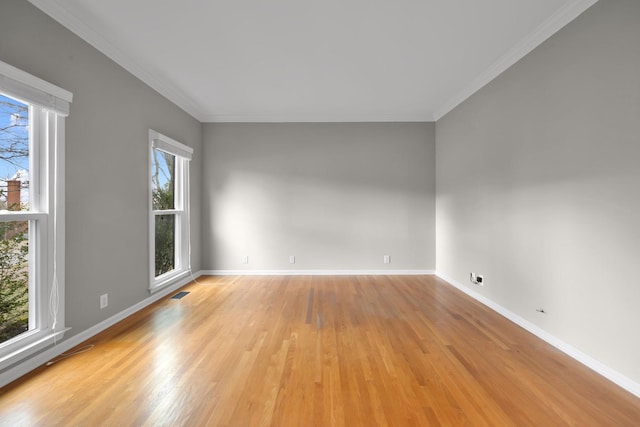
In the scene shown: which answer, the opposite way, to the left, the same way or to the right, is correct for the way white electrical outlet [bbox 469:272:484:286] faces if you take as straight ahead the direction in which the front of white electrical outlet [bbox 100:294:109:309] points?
the opposite way

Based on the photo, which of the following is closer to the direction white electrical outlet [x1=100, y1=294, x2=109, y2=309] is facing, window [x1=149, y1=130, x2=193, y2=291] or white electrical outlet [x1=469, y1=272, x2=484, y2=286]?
the white electrical outlet

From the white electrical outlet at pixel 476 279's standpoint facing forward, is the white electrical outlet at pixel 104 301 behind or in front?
in front

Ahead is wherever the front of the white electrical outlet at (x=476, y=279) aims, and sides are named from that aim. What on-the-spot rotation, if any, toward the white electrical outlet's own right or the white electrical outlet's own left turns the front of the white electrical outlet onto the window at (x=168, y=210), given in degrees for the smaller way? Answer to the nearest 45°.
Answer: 0° — it already faces it

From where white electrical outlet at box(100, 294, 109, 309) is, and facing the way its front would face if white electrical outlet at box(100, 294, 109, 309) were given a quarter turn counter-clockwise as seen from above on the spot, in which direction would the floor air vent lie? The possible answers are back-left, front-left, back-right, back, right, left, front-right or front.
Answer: front

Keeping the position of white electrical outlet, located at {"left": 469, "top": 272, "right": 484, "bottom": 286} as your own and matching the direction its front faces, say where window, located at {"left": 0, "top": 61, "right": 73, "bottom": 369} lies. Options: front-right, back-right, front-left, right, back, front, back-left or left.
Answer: front

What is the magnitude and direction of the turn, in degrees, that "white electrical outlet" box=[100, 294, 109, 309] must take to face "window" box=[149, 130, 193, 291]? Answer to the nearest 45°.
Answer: approximately 90° to its left

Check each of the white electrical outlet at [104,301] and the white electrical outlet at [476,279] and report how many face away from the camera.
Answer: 0
